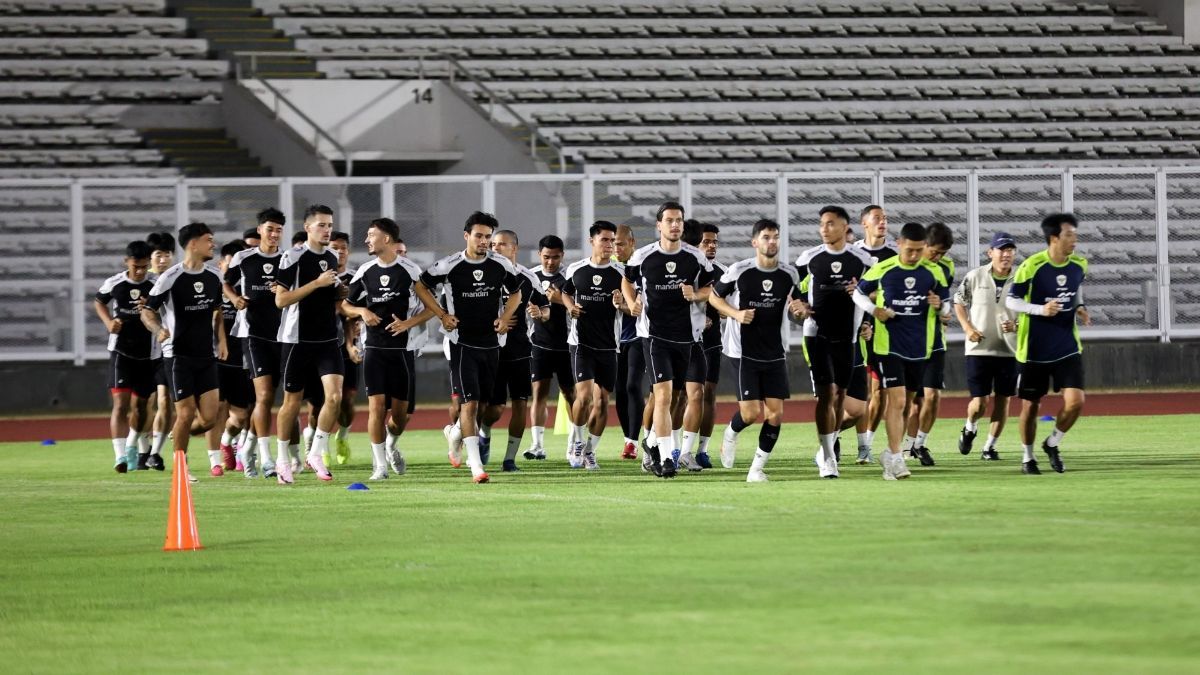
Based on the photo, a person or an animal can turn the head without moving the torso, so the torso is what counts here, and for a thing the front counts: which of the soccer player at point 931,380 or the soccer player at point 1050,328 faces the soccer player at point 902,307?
the soccer player at point 931,380

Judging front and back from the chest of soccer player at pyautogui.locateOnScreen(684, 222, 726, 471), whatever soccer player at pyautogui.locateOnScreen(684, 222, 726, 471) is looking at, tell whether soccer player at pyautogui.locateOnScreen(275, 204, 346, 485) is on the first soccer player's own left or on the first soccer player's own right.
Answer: on the first soccer player's own right

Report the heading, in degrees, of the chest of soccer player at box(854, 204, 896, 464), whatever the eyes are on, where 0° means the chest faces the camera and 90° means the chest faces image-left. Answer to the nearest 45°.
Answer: approximately 0°

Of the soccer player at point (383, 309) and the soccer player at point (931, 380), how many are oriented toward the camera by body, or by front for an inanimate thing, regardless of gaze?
2

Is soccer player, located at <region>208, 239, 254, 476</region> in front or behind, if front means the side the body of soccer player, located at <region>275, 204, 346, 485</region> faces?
behind

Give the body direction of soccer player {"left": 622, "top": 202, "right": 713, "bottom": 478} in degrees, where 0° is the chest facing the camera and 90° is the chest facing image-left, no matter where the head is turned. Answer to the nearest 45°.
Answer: approximately 0°
